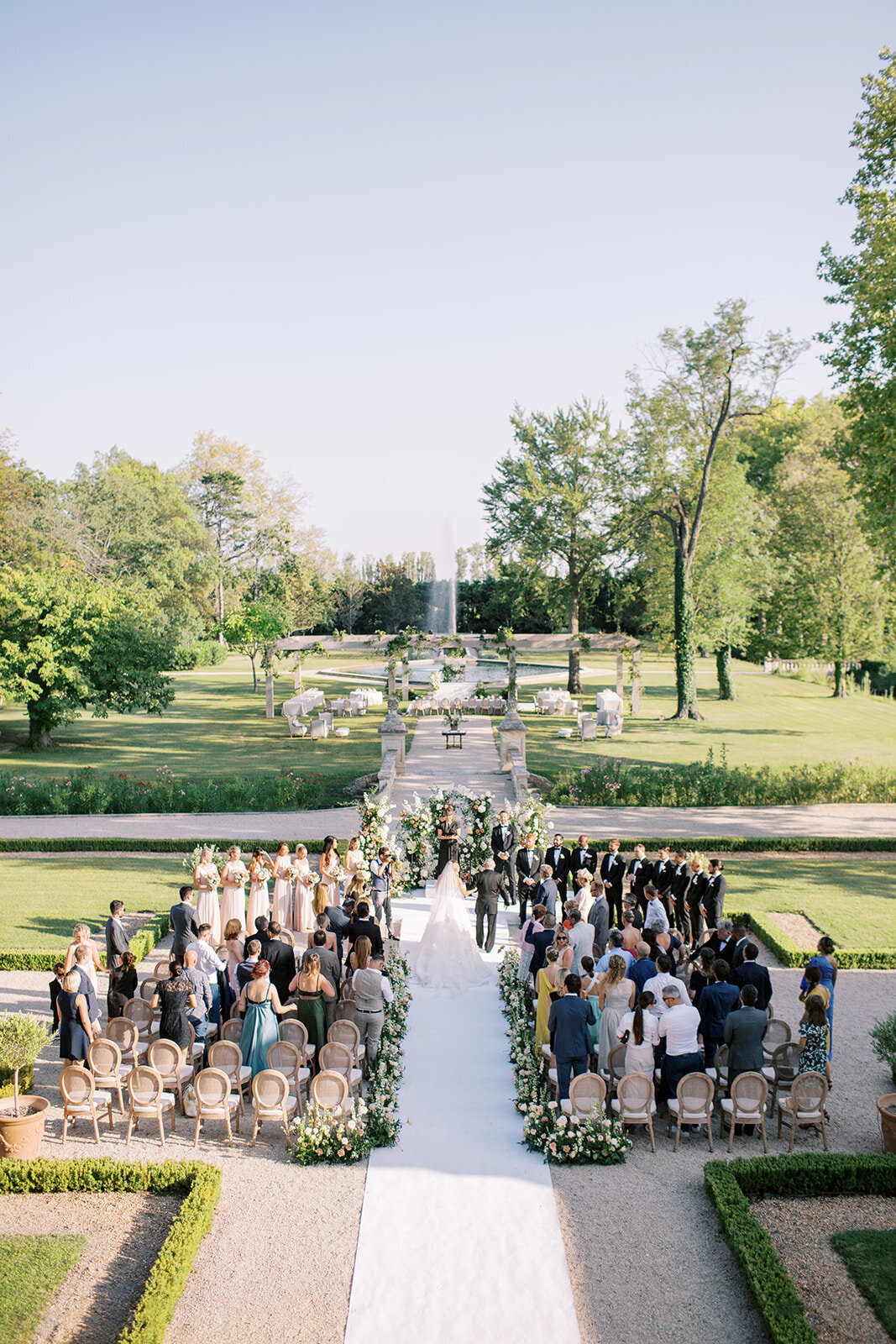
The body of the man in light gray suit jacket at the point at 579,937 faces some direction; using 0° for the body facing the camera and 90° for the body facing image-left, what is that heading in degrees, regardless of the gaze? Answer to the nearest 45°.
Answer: approximately 135°

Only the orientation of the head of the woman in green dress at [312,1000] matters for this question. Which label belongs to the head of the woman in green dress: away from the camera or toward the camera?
away from the camera

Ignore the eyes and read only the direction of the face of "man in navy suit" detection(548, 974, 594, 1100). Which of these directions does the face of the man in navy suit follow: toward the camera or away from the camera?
away from the camera

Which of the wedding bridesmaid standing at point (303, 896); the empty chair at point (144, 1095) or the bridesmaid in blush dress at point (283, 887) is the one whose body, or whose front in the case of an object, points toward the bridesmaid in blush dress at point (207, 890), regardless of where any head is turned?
the empty chair

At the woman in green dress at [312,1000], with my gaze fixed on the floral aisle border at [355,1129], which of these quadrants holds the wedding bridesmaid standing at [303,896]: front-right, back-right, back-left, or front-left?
back-left

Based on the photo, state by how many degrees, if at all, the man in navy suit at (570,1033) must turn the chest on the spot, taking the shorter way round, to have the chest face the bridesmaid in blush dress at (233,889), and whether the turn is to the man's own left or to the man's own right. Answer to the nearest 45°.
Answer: approximately 45° to the man's own left

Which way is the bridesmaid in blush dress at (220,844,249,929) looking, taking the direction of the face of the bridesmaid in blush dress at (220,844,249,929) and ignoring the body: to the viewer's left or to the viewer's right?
to the viewer's right

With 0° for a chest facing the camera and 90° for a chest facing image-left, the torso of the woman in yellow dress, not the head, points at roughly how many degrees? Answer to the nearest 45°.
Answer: approximately 135°

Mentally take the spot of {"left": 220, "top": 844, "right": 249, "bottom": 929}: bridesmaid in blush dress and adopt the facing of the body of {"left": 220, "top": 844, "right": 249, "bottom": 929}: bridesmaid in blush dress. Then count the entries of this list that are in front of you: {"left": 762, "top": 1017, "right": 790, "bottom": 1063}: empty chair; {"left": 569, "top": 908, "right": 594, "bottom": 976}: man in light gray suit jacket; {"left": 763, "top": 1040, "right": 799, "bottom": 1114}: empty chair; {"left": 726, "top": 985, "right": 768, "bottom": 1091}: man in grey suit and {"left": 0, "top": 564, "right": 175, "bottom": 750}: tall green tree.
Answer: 4
